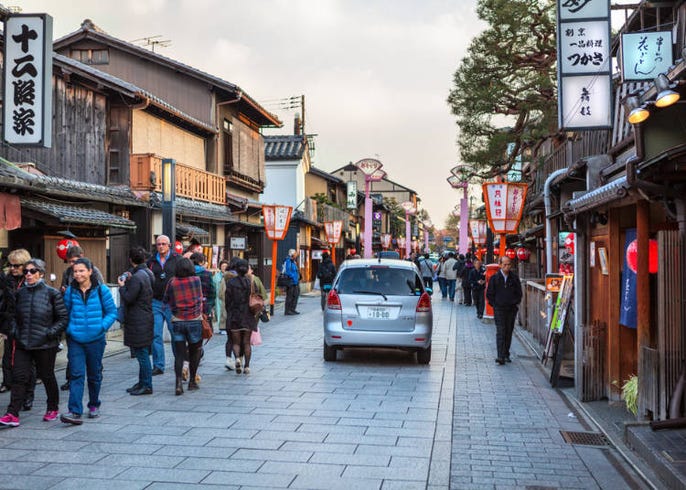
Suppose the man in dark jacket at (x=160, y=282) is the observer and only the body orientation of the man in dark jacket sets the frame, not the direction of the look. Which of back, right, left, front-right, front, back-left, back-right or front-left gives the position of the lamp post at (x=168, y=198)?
back

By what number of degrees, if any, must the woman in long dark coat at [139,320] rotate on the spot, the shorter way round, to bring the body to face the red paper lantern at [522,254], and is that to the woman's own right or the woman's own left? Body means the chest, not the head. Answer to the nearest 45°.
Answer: approximately 135° to the woman's own right

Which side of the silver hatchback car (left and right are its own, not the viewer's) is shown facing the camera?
back

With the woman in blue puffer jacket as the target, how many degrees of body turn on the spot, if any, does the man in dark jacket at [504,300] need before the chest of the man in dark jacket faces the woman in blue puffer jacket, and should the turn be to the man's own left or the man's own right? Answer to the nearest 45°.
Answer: approximately 45° to the man's own right

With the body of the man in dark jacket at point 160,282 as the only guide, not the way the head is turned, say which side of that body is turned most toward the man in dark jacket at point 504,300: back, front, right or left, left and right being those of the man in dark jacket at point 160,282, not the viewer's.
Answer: left

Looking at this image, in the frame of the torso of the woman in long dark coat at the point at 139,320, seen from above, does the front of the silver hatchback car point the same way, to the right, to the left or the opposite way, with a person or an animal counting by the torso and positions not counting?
to the right

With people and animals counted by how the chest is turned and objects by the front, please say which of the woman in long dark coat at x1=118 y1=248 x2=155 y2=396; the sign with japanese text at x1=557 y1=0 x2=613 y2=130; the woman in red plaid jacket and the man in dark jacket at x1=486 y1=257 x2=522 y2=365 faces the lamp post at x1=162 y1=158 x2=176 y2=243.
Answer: the woman in red plaid jacket

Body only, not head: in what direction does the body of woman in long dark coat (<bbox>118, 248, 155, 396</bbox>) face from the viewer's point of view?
to the viewer's left

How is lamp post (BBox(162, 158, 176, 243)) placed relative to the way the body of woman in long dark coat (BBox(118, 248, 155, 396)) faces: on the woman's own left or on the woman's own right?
on the woman's own right

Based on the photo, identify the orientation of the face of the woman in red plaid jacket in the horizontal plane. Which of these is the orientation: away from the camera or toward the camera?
away from the camera

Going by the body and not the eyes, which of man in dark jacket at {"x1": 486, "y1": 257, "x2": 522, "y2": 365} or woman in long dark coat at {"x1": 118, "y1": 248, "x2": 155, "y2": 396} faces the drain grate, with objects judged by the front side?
man in dark jacket at {"x1": 486, "y1": 257, "x2": 522, "y2": 365}

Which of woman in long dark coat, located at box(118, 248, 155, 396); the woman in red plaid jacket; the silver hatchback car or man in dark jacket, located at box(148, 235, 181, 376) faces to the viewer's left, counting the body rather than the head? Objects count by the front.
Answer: woman in long dark coat, located at box(118, 248, 155, 396)
